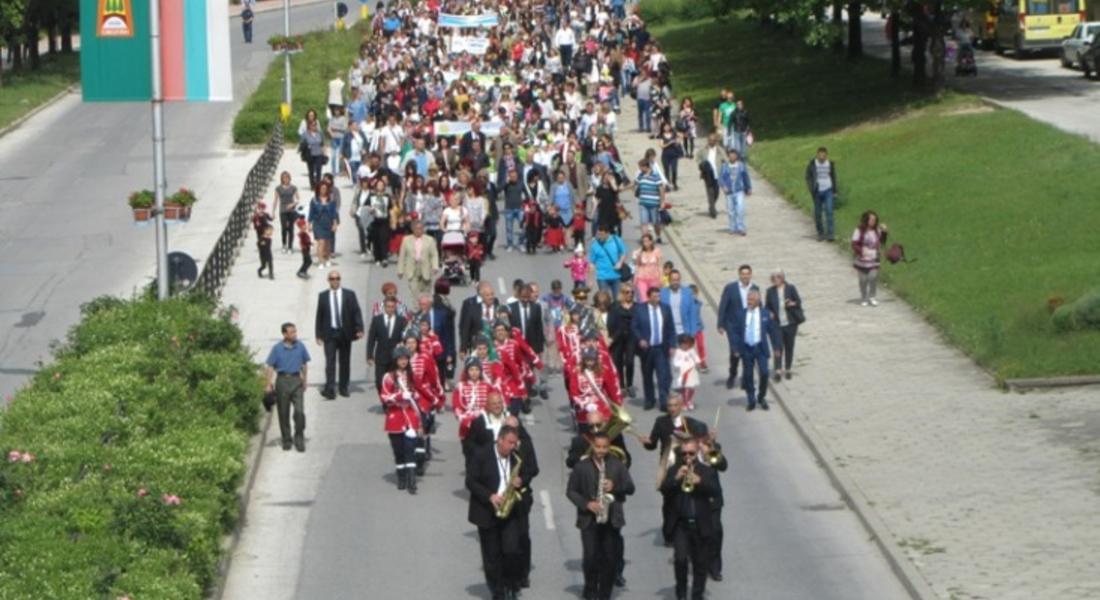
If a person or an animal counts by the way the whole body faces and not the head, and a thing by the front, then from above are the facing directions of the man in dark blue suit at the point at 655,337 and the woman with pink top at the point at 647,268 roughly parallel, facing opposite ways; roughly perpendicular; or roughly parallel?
roughly parallel

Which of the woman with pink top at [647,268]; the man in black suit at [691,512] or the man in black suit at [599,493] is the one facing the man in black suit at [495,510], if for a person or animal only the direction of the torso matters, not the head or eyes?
the woman with pink top

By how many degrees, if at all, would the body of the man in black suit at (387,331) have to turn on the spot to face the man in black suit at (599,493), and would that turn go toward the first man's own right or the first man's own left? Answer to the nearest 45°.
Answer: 0° — they already face them

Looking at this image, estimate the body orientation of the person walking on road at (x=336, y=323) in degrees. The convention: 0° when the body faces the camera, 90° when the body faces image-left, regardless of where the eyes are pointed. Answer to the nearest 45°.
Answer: approximately 0°

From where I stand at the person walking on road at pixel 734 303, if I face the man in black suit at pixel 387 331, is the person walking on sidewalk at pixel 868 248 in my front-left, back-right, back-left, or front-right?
back-right

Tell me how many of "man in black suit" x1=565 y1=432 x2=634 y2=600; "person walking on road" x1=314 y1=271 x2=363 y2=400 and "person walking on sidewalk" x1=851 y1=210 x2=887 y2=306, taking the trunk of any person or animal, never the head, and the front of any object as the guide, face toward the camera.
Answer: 3

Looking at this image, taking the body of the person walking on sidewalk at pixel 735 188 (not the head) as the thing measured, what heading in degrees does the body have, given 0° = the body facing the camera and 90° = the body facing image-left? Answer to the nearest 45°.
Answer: approximately 0°

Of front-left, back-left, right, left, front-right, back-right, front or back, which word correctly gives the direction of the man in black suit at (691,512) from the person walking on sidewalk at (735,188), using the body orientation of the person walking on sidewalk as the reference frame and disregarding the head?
front

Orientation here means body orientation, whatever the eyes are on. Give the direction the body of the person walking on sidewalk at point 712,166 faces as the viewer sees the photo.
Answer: toward the camera

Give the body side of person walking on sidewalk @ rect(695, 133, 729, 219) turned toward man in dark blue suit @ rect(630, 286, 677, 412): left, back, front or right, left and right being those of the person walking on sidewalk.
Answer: front

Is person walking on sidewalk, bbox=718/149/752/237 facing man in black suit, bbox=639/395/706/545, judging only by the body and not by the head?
yes

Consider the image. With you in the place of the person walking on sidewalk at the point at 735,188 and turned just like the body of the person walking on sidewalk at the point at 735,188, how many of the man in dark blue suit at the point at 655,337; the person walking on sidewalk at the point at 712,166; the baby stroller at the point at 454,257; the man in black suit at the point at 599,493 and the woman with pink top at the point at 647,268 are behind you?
1

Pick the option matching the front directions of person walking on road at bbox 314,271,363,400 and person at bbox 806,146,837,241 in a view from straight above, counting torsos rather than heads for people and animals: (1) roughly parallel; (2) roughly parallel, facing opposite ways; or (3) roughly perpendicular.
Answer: roughly parallel

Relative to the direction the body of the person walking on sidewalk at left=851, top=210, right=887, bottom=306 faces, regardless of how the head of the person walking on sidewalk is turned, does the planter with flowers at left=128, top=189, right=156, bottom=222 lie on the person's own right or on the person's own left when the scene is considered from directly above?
on the person's own right

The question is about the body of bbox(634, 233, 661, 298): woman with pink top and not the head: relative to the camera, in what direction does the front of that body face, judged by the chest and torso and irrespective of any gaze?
toward the camera

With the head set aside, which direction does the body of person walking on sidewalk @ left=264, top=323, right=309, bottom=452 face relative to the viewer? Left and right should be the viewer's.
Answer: facing the viewer

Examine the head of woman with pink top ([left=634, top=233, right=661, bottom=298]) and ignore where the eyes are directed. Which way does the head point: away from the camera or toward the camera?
toward the camera
